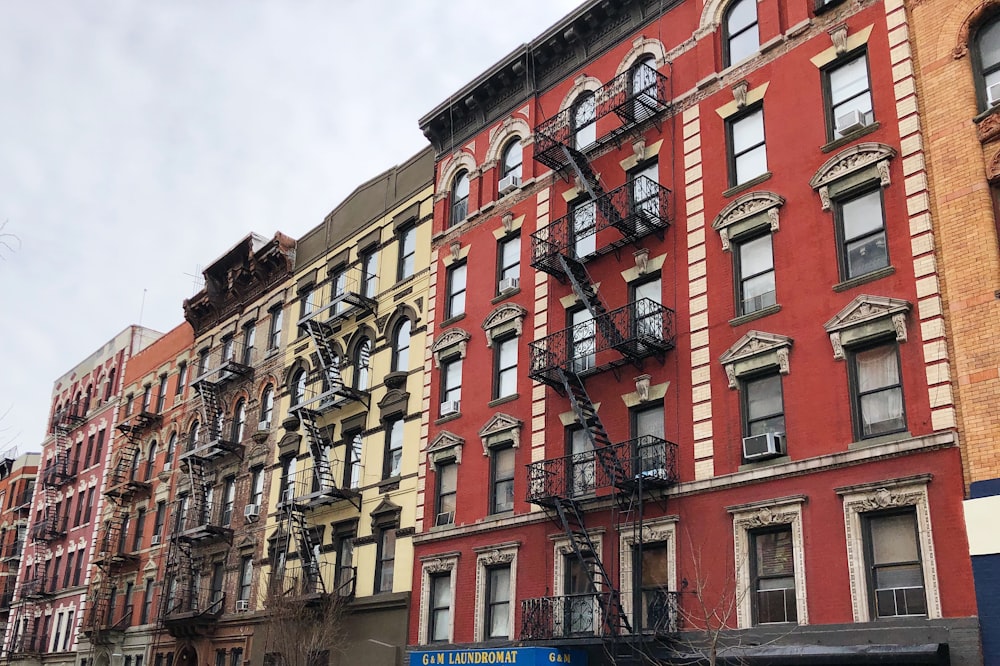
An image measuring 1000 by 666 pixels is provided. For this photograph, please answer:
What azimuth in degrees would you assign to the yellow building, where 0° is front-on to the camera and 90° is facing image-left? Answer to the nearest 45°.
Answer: approximately 45°

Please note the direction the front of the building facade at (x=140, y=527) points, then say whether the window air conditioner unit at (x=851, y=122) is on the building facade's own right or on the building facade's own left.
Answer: on the building facade's own left

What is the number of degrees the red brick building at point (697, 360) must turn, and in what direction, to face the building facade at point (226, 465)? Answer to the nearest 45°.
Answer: approximately 90° to its right

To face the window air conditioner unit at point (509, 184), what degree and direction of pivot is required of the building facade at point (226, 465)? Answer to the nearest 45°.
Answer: approximately 90° to its left

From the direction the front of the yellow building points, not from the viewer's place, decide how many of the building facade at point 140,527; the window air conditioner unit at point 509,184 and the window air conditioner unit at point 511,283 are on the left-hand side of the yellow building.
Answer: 2

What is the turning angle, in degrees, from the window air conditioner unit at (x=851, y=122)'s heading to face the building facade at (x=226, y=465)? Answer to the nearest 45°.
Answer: approximately 90° to its right

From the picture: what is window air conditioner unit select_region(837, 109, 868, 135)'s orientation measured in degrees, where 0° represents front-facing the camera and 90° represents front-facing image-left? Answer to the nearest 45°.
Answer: approximately 45°

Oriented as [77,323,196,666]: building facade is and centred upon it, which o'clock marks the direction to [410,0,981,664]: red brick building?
The red brick building is roughly at 10 o'clock from the building facade.

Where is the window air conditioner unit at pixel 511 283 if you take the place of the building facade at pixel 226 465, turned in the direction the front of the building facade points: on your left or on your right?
on your left
